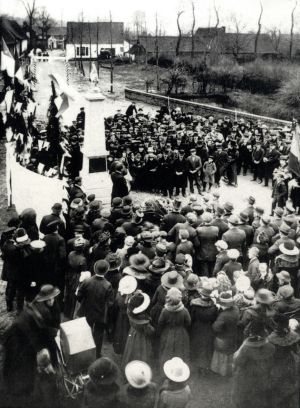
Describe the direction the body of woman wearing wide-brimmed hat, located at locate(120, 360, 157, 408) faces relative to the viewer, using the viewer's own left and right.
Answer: facing away from the viewer

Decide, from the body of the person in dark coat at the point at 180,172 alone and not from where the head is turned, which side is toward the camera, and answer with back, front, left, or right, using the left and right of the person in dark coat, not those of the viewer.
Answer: front

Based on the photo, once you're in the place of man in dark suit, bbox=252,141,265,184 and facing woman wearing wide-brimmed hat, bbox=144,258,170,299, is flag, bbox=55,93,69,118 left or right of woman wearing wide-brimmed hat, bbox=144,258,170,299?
right

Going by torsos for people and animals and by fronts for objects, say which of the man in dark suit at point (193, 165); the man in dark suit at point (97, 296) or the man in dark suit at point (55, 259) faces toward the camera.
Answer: the man in dark suit at point (193, 165)

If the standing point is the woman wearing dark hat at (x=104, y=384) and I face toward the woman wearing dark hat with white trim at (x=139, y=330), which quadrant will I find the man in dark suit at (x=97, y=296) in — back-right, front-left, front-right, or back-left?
front-left

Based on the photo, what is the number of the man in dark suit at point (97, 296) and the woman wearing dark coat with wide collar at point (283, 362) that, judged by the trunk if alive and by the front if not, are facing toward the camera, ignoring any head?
0

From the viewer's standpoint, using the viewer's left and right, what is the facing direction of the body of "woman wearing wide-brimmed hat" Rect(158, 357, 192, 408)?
facing away from the viewer

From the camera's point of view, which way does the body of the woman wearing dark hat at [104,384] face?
away from the camera

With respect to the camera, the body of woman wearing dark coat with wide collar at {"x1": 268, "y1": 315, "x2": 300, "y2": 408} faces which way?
away from the camera

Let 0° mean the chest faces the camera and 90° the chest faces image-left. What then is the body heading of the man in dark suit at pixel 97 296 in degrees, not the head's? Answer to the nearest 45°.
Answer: approximately 180°

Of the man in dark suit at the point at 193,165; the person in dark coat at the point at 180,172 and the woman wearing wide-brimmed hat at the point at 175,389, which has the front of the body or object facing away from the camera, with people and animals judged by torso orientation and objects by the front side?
the woman wearing wide-brimmed hat

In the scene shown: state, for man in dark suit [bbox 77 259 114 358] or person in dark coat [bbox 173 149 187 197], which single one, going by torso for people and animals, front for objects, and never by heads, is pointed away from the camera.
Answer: man in dark suit [bbox 77 259 114 358]

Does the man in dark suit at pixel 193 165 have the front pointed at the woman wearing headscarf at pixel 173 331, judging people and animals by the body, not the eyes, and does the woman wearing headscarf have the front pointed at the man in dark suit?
yes

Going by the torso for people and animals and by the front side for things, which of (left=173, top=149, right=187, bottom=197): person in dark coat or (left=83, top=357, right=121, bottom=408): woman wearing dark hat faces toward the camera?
the person in dark coat

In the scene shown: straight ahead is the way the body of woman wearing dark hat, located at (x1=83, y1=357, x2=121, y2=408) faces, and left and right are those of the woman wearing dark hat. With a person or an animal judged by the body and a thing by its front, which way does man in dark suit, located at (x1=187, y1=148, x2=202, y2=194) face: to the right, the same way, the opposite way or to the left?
the opposite way

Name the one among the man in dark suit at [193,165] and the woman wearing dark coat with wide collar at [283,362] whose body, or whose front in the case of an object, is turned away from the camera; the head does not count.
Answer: the woman wearing dark coat with wide collar

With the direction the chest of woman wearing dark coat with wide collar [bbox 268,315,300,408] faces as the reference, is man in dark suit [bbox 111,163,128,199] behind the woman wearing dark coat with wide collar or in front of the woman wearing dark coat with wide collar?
in front
